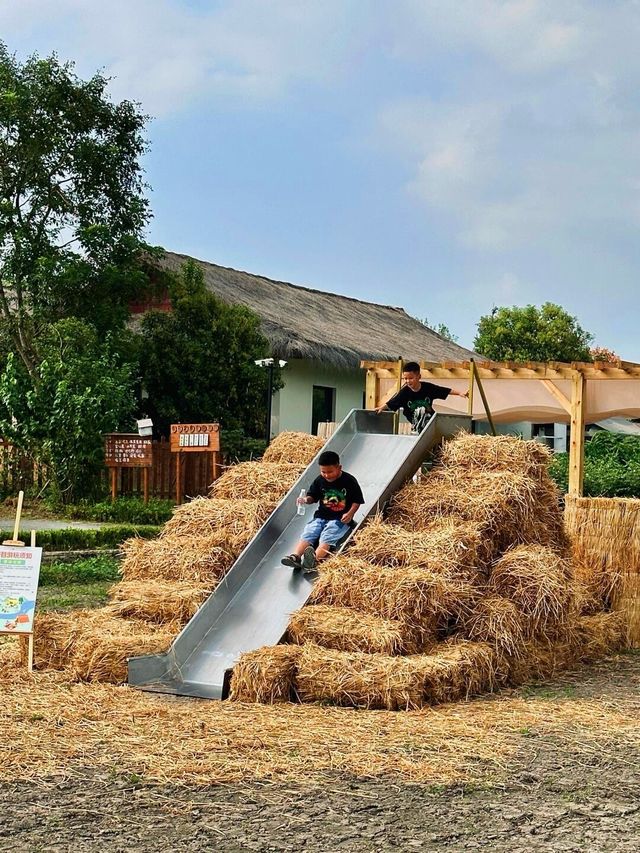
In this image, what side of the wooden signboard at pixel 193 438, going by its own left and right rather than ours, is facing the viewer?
front

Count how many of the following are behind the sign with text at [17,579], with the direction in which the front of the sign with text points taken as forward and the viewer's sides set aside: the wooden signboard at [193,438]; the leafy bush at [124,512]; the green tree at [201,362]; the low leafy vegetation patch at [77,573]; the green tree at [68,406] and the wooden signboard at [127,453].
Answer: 6

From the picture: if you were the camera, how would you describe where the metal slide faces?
facing the viewer and to the left of the viewer

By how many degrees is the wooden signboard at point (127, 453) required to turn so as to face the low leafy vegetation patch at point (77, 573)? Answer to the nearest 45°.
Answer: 0° — it already faces it

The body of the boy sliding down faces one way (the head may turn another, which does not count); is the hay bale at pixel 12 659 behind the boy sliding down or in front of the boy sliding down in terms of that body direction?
in front

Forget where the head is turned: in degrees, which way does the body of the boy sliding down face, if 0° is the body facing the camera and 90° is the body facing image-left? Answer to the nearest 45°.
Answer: approximately 45°

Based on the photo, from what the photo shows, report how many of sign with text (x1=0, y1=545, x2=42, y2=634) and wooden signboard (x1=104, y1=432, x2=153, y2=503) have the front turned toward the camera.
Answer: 2

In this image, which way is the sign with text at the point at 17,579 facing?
toward the camera

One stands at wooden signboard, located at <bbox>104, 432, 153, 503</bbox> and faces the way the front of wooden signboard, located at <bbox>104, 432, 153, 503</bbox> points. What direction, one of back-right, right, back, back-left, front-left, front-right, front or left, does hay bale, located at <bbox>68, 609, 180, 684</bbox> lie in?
front
